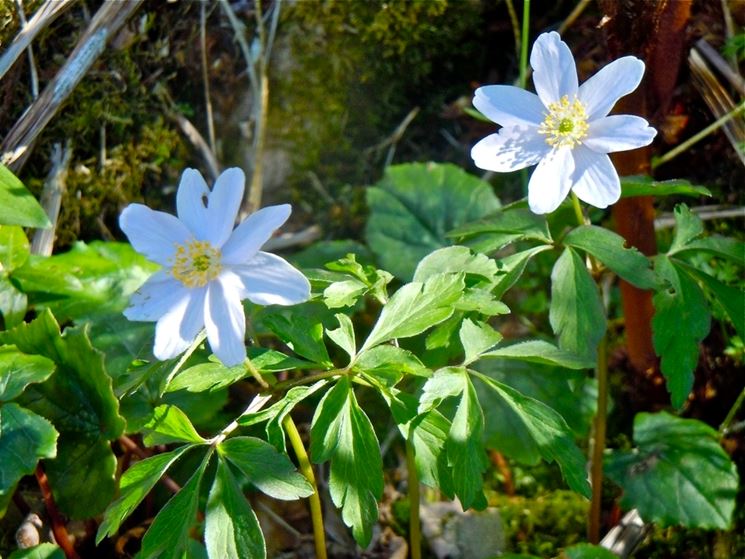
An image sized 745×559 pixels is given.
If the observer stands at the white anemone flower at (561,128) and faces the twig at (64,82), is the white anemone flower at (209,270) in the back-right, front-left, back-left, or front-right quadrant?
front-left

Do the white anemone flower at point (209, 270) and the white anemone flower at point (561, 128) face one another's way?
no

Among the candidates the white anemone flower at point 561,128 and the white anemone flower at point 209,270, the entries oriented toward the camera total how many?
2

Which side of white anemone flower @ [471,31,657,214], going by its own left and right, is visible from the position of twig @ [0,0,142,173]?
right

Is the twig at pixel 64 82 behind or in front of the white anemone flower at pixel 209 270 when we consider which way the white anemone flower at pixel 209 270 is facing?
behind

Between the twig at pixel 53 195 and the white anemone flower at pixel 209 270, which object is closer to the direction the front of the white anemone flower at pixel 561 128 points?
the white anemone flower

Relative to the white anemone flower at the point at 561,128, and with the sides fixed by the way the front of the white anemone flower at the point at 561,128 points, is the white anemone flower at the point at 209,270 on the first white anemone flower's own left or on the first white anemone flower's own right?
on the first white anemone flower's own right

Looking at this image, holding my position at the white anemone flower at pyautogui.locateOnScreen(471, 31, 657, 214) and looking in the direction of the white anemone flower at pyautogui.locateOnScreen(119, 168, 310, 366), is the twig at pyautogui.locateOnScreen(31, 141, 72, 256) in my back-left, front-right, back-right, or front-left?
front-right

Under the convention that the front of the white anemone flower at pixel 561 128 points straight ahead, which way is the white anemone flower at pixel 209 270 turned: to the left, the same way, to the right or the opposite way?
the same way

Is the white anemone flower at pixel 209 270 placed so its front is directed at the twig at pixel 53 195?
no

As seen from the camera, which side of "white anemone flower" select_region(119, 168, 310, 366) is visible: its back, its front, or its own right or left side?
front

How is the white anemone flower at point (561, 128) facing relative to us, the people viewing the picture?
facing the viewer

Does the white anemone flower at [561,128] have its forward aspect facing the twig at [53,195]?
no

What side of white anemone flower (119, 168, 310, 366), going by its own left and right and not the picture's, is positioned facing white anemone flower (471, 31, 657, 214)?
left
